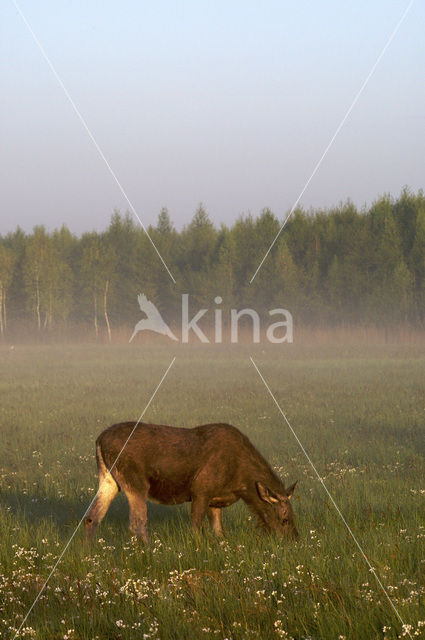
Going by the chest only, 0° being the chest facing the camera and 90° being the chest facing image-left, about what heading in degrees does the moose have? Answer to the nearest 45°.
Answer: approximately 270°
